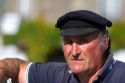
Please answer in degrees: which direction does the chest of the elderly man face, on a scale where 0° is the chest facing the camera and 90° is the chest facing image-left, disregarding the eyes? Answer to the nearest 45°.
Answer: approximately 45°

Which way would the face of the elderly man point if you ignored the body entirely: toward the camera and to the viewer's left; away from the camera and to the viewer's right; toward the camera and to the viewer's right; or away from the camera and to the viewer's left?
toward the camera and to the viewer's left
